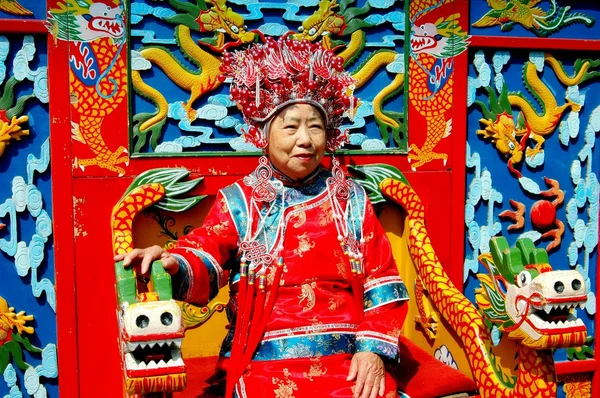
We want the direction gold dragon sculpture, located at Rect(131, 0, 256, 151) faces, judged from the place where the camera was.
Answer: facing to the right of the viewer

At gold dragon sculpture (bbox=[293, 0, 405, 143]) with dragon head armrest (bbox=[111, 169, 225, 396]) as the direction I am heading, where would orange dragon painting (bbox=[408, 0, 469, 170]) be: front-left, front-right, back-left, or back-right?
back-left

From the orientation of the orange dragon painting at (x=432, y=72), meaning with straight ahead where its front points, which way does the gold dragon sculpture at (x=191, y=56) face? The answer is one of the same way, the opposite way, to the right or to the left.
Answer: the opposite way

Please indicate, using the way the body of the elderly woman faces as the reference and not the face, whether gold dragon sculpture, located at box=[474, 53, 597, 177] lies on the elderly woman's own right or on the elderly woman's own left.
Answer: on the elderly woman's own left

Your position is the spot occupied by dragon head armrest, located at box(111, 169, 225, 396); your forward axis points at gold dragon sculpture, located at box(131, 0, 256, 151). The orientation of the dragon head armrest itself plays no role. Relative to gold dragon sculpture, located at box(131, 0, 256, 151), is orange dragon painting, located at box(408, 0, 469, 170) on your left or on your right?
right

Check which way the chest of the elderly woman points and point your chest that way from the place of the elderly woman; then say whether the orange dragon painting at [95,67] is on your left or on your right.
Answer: on your right
